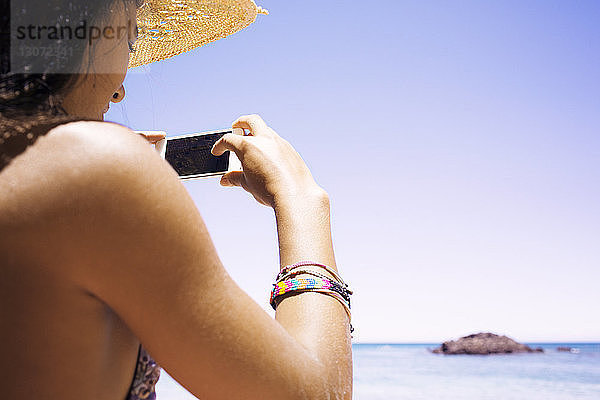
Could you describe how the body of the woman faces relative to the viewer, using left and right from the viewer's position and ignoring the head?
facing away from the viewer and to the right of the viewer

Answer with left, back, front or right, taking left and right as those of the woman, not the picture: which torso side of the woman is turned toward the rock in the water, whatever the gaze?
front
